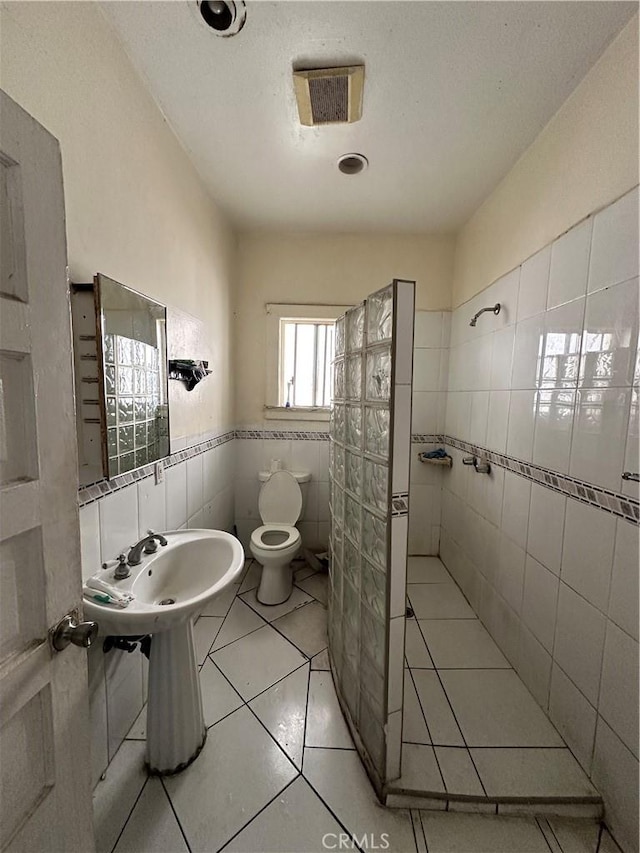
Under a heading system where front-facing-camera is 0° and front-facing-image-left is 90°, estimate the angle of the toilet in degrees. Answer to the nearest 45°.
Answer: approximately 0°

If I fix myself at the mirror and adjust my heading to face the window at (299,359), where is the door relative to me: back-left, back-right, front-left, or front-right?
back-right
